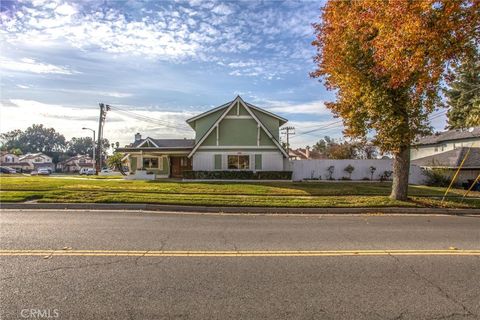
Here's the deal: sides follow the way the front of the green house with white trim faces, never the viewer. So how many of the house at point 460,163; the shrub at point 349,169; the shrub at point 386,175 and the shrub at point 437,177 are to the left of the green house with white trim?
4

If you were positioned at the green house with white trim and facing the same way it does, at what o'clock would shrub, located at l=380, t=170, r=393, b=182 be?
The shrub is roughly at 9 o'clock from the green house with white trim.

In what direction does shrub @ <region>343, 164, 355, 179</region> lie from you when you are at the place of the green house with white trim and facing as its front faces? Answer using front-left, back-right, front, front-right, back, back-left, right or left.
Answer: left

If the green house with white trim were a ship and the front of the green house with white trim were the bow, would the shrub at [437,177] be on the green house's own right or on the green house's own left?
on the green house's own left

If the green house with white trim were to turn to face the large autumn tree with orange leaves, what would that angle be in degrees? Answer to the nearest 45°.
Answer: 0° — it already faces it

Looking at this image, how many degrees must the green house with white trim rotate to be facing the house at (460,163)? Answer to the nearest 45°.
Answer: approximately 90° to its left

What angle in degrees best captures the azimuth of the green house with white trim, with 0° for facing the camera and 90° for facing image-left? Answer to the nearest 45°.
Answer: approximately 0°
